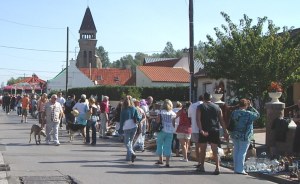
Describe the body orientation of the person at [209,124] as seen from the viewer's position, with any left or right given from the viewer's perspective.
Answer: facing away from the viewer

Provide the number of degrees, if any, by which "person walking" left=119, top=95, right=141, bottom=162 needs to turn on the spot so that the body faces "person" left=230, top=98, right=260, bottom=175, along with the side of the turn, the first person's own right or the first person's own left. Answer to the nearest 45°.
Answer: approximately 135° to the first person's own right

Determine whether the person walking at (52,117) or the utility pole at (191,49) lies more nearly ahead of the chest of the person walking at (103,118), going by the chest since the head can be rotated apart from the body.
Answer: the utility pole

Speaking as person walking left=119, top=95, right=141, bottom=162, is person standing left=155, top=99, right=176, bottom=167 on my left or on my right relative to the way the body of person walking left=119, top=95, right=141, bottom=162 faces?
on my right

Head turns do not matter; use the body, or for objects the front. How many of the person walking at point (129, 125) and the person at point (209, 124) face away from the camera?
2

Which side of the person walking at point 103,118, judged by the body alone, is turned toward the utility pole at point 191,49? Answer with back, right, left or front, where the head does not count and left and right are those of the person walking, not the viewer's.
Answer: front

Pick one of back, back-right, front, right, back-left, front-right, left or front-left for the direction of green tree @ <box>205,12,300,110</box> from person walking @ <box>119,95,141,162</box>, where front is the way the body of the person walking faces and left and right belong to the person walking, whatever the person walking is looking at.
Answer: front-right

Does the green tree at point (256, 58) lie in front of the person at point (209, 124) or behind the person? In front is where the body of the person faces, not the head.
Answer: in front

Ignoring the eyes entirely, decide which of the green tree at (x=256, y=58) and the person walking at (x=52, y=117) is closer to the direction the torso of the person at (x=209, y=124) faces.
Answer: the green tree

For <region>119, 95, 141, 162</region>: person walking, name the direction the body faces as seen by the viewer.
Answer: away from the camera
